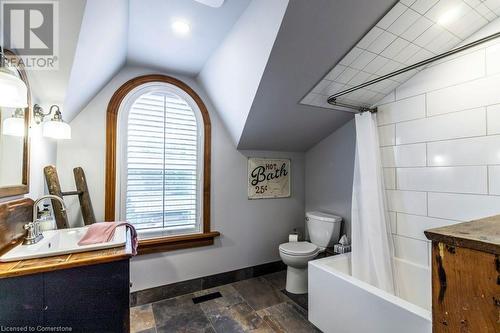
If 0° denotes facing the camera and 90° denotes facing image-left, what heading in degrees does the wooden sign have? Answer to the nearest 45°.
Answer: approximately 0°

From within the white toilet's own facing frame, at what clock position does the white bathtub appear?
The white bathtub is roughly at 10 o'clock from the white toilet.

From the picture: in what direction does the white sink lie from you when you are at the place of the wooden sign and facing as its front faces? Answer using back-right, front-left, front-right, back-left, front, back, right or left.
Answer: front-right

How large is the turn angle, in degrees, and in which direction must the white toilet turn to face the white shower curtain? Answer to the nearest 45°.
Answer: approximately 90° to its left

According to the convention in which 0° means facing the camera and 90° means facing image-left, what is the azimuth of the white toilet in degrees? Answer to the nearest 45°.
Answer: approximately 45°

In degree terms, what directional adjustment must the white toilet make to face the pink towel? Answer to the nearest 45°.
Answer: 0° — it already faces it

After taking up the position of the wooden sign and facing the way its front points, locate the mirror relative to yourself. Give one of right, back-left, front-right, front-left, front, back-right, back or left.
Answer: front-right

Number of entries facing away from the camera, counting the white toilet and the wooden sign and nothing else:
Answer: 0

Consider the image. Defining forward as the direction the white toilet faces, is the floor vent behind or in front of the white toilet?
in front
